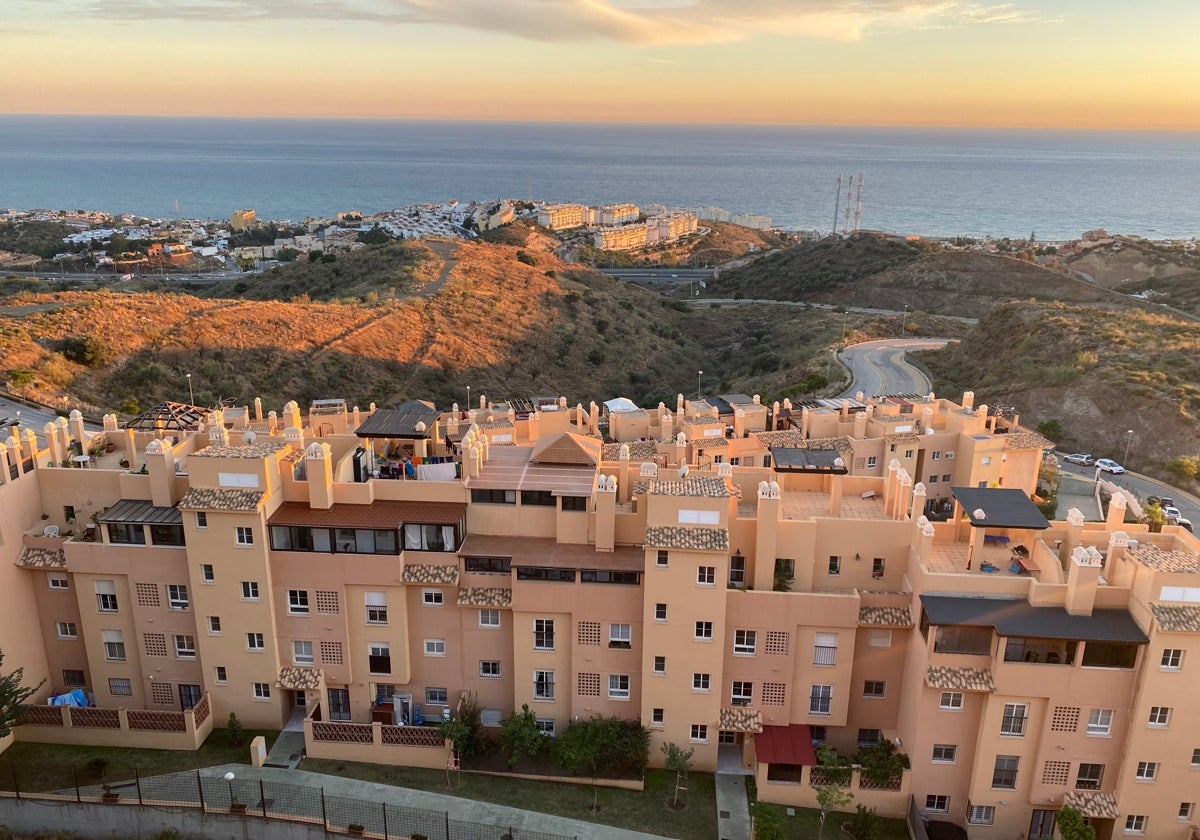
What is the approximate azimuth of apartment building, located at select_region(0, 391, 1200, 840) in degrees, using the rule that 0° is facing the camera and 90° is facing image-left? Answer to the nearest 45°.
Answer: approximately 0°
